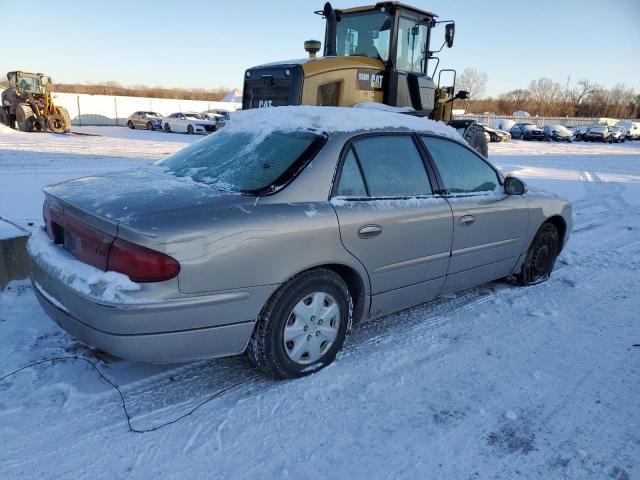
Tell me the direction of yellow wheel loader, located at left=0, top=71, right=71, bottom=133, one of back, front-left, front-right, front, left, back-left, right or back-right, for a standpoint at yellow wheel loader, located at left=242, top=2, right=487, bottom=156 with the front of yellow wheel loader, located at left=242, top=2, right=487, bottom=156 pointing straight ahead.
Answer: left

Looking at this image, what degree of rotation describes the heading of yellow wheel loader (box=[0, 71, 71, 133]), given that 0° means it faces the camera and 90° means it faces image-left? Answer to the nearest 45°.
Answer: approximately 315°

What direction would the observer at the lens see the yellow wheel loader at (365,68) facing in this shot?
facing away from the viewer and to the right of the viewer

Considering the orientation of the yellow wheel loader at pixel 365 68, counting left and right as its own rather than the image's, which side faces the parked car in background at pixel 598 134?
front

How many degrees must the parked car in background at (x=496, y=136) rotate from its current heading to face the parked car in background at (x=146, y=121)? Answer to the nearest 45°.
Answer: approximately 135° to its right

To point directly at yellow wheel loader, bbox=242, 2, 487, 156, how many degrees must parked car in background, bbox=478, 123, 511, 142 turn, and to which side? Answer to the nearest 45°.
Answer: approximately 45° to its right

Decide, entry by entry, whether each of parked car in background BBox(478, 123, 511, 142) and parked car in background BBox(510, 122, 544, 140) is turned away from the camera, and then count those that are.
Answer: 0

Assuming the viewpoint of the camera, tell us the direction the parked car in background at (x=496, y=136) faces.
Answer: facing the viewer and to the right of the viewer

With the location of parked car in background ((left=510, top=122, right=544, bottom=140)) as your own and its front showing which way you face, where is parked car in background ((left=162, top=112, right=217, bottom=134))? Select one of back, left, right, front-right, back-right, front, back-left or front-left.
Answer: right

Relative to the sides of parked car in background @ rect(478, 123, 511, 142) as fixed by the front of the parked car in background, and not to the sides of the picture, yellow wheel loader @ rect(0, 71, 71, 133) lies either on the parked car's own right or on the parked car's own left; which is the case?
on the parked car's own right

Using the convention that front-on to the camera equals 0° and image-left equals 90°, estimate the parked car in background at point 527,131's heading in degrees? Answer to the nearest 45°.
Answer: approximately 315°

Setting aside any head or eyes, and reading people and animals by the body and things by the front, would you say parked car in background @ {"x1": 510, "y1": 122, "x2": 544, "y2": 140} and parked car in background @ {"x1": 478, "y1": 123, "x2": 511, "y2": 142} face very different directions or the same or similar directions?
same or similar directions

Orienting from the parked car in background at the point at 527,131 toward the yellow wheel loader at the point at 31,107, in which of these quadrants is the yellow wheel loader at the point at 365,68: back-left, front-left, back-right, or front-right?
front-left

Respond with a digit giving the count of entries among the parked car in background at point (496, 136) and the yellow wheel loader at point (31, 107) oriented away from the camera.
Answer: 0
